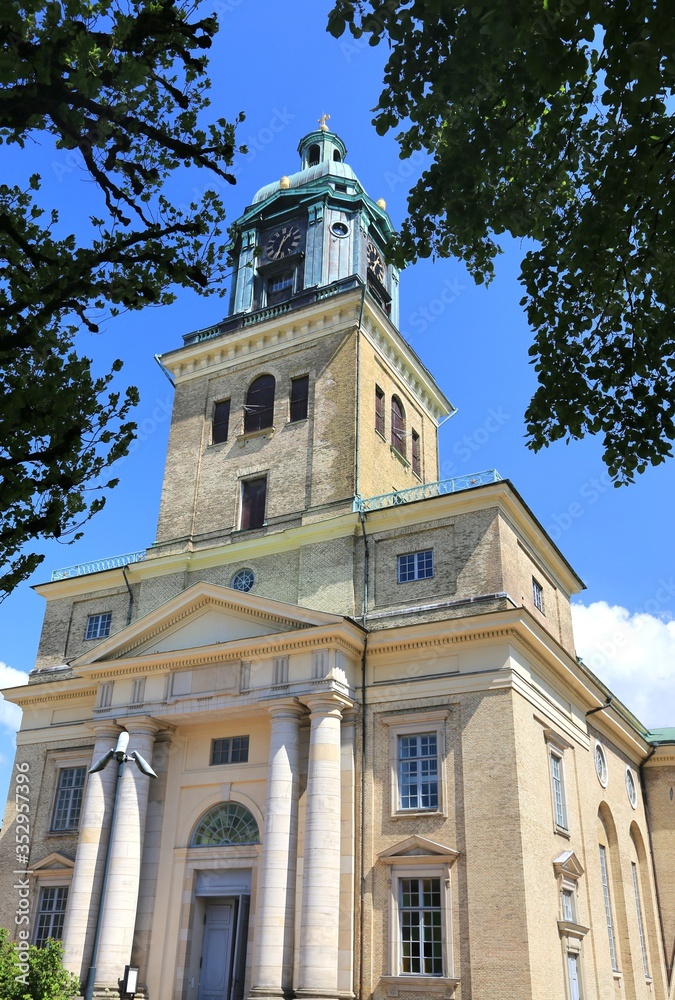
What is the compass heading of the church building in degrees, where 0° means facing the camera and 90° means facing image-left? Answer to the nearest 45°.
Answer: approximately 45°

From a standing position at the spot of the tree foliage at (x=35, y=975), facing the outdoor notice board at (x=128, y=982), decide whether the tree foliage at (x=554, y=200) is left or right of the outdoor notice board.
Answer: right

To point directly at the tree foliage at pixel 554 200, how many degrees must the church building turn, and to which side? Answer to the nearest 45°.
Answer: approximately 45° to its left
